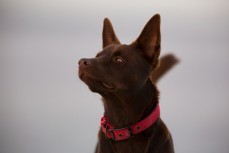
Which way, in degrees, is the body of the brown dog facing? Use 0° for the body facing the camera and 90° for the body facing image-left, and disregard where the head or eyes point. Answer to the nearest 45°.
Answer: approximately 45°
